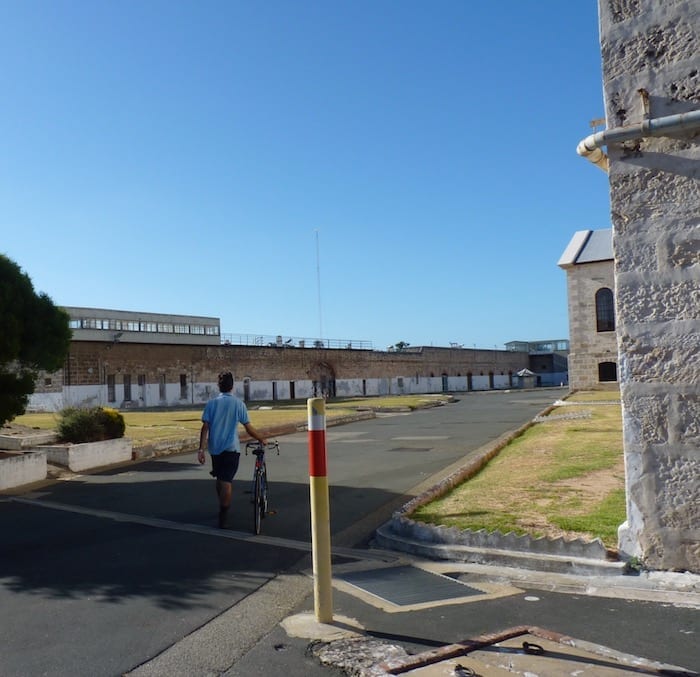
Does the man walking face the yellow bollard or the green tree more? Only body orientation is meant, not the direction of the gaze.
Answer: the green tree

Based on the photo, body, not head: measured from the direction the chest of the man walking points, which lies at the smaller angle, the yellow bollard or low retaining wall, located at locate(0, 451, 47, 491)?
the low retaining wall

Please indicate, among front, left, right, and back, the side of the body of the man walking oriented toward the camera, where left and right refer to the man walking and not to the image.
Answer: back

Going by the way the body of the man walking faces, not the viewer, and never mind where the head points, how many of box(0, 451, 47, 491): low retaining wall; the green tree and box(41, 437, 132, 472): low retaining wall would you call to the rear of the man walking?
0

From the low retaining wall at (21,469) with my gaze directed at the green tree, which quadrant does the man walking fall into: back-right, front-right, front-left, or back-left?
back-right

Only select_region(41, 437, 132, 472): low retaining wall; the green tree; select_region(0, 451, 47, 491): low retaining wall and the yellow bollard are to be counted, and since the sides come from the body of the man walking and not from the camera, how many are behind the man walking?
1

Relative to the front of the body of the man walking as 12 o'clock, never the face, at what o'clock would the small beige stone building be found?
The small beige stone building is roughly at 1 o'clock from the man walking.

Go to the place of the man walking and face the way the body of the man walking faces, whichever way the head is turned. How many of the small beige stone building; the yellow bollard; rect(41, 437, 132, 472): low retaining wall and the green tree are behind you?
1

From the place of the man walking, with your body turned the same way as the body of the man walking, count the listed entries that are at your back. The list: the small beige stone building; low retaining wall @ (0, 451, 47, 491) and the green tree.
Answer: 0

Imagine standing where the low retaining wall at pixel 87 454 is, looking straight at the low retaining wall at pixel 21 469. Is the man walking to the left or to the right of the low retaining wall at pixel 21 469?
left

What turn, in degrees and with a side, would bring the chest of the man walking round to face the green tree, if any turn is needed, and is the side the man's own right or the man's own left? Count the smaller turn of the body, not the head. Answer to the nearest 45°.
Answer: approximately 45° to the man's own left

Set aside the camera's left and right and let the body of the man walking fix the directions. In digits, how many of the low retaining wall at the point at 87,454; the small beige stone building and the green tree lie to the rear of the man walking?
0

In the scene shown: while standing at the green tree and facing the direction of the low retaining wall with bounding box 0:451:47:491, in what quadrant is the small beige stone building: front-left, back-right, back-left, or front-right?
back-left

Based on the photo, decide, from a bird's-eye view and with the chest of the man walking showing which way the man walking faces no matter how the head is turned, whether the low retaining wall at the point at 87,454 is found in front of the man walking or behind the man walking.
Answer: in front

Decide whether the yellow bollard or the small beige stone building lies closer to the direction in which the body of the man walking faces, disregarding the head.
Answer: the small beige stone building

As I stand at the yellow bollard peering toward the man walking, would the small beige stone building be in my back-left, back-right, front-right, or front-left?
front-right

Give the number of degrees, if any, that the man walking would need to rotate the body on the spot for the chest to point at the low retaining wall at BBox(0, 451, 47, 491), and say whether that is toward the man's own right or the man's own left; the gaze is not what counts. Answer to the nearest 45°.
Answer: approximately 45° to the man's own left

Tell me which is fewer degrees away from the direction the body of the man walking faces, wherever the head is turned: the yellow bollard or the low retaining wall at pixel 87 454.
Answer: the low retaining wall

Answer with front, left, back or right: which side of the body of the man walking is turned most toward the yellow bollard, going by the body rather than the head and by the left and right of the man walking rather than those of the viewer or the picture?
back
